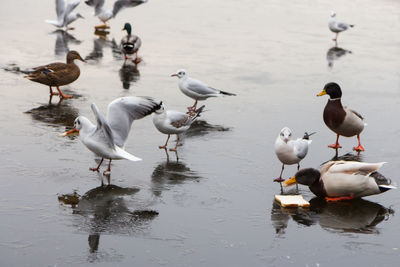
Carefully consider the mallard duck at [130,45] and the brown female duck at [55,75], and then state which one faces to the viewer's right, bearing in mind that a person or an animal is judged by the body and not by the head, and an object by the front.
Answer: the brown female duck

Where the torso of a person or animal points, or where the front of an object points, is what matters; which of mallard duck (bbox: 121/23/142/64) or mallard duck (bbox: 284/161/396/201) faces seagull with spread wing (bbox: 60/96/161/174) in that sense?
mallard duck (bbox: 284/161/396/201)

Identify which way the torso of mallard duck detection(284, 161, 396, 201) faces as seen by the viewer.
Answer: to the viewer's left

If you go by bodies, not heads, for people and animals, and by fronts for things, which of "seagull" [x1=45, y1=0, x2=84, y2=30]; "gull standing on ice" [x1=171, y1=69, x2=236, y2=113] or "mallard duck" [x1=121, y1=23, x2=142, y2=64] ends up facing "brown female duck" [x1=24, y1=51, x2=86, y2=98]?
the gull standing on ice

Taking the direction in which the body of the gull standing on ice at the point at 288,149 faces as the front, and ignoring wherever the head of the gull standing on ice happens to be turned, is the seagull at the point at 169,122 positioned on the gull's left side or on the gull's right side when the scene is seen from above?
on the gull's right side

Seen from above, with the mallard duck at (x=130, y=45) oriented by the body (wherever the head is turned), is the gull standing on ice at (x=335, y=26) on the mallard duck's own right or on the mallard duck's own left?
on the mallard duck's own right

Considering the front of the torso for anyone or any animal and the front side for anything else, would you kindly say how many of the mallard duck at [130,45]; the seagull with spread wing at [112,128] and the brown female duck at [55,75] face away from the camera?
1

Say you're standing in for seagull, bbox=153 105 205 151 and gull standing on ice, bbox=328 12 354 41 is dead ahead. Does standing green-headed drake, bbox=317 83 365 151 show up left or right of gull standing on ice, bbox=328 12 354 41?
right

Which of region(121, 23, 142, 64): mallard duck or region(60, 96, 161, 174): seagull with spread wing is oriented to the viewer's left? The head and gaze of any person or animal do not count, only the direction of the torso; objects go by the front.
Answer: the seagull with spread wing

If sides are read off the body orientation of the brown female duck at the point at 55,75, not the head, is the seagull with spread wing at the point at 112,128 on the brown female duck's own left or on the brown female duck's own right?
on the brown female duck's own right

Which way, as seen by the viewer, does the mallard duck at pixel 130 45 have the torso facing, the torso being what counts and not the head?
away from the camera

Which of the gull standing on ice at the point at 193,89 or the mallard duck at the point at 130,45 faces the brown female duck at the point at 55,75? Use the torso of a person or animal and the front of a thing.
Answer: the gull standing on ice

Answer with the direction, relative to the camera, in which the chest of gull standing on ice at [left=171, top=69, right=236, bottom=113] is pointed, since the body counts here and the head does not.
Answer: to the viewer's left

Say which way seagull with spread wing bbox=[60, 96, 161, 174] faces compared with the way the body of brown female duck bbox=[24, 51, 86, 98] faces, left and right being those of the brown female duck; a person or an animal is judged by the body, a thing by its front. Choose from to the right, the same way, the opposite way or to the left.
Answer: the opposite way

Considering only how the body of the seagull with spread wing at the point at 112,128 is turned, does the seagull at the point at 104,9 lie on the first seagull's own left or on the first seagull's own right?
on the first seagull's own right

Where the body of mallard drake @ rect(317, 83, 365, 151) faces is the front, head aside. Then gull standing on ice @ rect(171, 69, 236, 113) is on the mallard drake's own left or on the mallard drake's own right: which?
on the mallard drake's own right

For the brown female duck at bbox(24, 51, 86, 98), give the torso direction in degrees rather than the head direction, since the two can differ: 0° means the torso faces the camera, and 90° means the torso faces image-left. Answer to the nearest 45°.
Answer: approximately 270°

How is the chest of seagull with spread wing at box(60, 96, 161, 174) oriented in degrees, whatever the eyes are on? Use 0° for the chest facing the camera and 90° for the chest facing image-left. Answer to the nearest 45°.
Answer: approximately 90°
